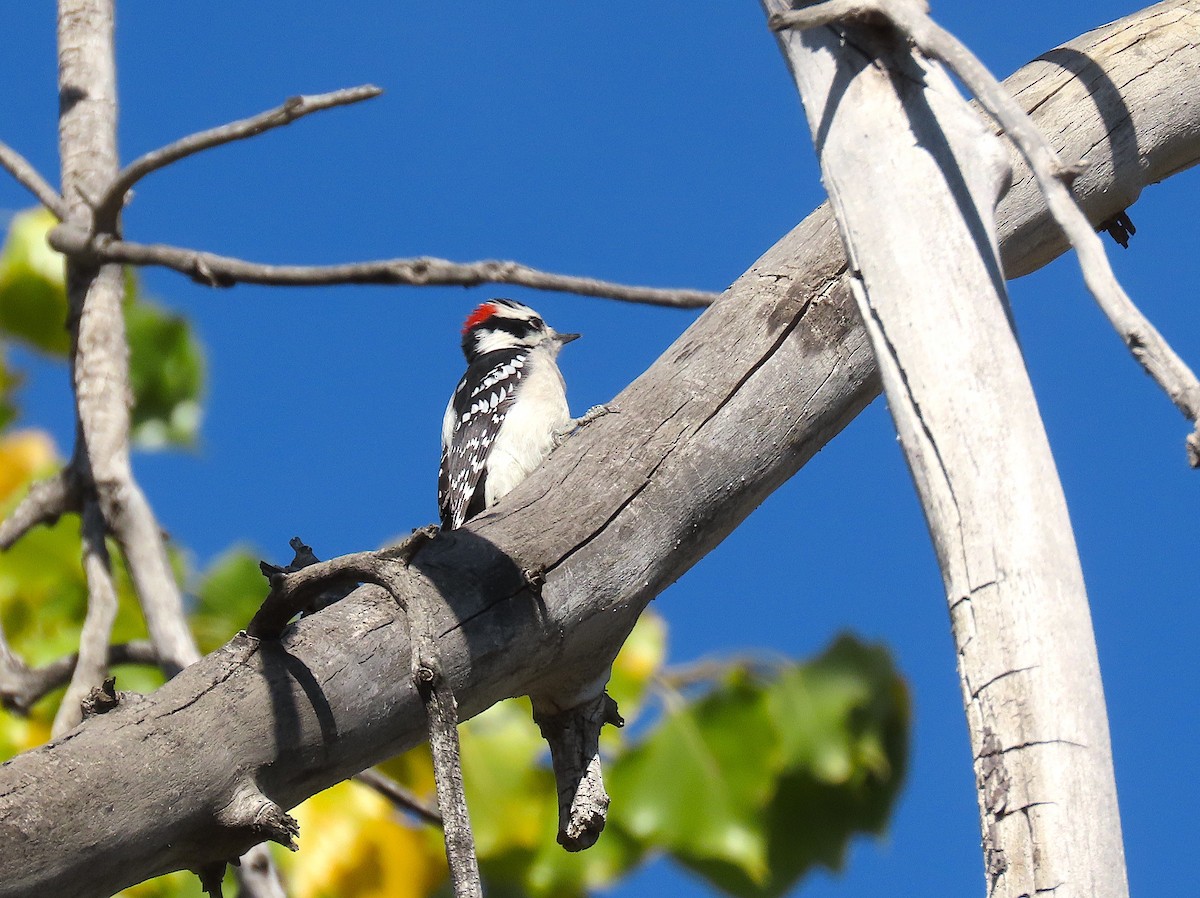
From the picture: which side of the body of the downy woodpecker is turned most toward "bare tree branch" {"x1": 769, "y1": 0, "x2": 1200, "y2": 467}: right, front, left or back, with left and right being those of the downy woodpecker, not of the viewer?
front

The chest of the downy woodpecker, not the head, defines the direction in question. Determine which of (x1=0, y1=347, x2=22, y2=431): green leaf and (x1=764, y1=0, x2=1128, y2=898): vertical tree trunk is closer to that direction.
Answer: the vertical tree trunk
